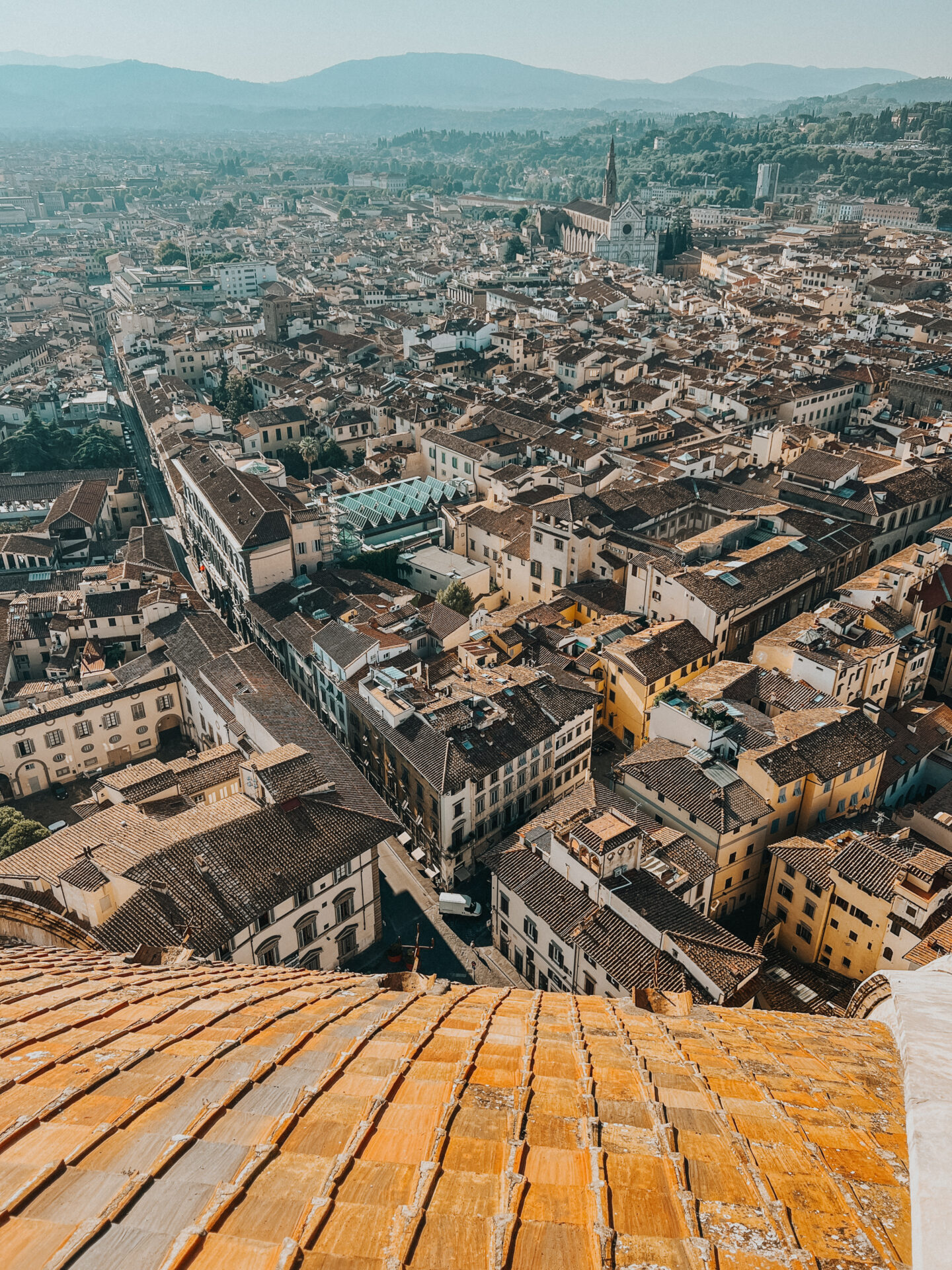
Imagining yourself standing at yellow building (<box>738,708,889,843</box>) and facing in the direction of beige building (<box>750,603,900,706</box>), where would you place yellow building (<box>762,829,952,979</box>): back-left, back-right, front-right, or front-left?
back-right

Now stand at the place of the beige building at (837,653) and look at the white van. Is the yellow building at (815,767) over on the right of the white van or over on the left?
left

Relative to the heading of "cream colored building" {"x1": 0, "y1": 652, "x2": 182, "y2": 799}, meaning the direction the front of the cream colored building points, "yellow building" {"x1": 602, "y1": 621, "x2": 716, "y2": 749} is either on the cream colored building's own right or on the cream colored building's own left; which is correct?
on the cream colored building's own left

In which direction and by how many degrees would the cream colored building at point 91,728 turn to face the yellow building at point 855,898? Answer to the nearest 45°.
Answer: approximately 45° to its left

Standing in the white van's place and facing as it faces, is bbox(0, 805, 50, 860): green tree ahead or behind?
behind

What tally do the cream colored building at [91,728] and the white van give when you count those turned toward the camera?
1

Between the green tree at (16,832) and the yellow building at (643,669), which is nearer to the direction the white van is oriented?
the yellow building

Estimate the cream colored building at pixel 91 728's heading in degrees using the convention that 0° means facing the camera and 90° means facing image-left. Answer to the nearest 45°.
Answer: approximately 0°
